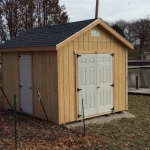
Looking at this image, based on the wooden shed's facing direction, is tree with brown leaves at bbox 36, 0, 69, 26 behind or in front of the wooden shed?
behind

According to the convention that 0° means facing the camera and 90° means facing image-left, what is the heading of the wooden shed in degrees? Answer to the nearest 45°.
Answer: approximately 315°
